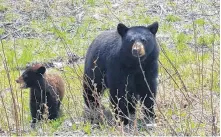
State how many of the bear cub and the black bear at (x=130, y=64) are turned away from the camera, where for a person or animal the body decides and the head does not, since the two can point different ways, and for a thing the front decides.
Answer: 0

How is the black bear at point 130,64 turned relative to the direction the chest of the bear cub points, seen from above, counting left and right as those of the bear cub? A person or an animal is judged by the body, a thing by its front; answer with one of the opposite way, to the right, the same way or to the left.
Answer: to the left

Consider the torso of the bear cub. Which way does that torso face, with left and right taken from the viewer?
facing the viewer and to the left of the viewer

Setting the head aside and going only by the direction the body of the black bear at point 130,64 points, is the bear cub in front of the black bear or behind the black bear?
behind

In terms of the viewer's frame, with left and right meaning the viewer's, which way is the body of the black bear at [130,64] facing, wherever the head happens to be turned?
facing the viewer and to the right of the viewer
